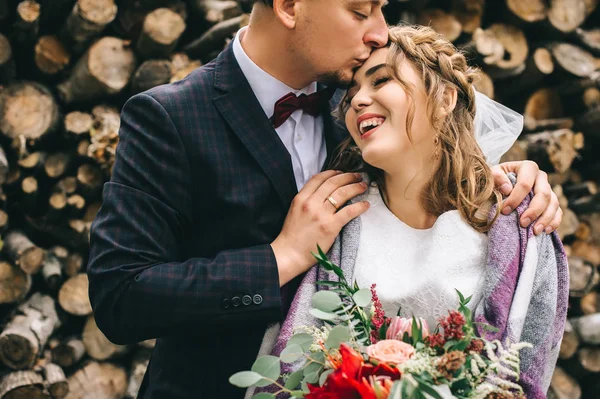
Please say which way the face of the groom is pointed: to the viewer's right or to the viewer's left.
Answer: to the viewer's right

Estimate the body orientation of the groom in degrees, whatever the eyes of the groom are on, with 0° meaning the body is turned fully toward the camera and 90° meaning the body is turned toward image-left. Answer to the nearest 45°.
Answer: approximately 315°

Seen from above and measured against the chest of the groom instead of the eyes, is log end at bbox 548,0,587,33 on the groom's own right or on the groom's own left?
on the groom's own left

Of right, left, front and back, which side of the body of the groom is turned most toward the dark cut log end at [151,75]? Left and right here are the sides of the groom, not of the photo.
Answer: back

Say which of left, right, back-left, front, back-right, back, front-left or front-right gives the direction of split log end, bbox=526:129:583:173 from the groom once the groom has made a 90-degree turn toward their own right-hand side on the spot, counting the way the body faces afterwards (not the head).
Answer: back

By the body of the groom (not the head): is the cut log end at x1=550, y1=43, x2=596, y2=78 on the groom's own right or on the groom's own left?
on the groom's own left

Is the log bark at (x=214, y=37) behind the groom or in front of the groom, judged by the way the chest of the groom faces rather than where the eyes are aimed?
behind

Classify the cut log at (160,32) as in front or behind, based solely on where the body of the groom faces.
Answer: behind

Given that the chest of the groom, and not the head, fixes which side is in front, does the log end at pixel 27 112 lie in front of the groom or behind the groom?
behind

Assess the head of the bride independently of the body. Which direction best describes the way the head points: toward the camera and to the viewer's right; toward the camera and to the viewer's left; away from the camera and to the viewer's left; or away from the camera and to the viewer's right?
toward the camera and to the viewer's left
